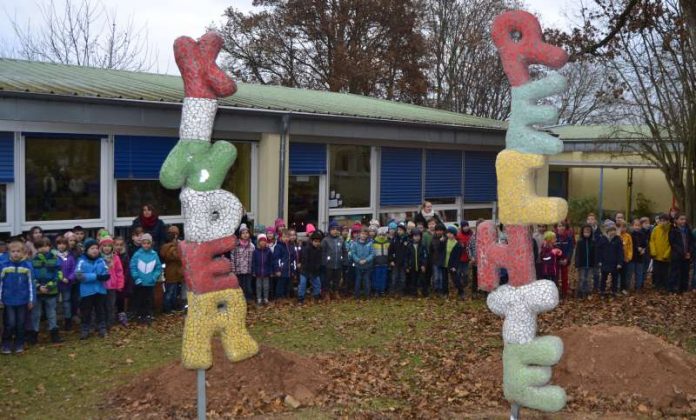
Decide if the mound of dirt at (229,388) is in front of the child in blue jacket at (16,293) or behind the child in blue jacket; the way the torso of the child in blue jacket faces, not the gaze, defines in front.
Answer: in front

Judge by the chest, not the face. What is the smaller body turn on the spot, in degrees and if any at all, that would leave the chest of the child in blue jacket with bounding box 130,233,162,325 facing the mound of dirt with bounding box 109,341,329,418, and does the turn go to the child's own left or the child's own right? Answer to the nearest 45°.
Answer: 0° — they already face it

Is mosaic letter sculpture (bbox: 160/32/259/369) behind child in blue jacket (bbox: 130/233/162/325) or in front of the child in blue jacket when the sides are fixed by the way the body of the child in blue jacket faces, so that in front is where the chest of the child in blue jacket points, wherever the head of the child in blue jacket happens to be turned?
in front

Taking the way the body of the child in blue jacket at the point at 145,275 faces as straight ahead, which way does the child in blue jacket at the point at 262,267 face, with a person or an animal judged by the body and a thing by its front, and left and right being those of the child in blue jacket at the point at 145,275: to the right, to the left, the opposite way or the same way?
the same way

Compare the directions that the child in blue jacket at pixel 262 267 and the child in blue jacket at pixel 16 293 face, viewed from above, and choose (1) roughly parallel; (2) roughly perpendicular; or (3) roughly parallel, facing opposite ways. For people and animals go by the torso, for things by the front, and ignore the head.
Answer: roughly parallel

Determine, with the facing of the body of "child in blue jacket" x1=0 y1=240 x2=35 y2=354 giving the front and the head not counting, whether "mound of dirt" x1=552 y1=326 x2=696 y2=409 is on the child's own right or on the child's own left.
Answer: on the child's own left

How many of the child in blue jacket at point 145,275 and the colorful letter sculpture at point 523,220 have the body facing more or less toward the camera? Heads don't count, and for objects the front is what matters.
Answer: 2

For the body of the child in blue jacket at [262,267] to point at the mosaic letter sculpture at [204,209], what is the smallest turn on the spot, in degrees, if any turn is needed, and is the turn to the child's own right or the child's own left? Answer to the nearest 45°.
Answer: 0° — they already face it

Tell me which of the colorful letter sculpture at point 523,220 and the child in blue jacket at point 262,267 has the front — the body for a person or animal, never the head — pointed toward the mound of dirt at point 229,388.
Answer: the child in blue jacket

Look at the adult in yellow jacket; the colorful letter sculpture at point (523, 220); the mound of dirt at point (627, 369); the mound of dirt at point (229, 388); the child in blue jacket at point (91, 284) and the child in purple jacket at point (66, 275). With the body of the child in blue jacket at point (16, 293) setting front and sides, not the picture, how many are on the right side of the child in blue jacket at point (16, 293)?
0

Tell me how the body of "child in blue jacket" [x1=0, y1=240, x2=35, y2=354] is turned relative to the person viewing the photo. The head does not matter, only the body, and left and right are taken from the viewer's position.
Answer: facing the viewer

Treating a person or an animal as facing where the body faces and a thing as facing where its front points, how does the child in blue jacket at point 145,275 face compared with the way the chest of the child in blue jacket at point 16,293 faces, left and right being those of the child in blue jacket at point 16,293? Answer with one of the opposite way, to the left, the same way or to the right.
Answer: the same way

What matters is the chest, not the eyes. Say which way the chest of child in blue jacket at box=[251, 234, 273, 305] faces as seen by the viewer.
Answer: toward the camera

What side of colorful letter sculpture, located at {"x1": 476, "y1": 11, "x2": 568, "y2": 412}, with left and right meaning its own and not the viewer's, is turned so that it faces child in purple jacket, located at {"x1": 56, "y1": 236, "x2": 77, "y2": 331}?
right

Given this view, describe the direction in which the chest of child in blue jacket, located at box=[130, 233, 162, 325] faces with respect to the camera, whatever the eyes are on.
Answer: toward the camera

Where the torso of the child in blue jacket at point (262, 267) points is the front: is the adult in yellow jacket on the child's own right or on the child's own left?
on the child's own left

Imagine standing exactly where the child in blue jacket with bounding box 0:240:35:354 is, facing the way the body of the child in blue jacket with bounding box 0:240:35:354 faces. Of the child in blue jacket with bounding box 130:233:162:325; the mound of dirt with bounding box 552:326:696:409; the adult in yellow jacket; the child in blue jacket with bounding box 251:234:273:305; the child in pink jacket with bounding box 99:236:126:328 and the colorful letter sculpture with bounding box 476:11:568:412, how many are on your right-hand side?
0

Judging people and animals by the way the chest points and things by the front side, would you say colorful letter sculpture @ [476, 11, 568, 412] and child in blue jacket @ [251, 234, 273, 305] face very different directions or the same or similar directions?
same or similar directions

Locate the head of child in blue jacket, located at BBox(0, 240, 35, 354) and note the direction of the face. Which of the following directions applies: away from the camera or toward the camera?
toward the camera

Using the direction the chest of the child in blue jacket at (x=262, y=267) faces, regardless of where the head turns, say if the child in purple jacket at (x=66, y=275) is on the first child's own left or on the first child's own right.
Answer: on the first child's own right
